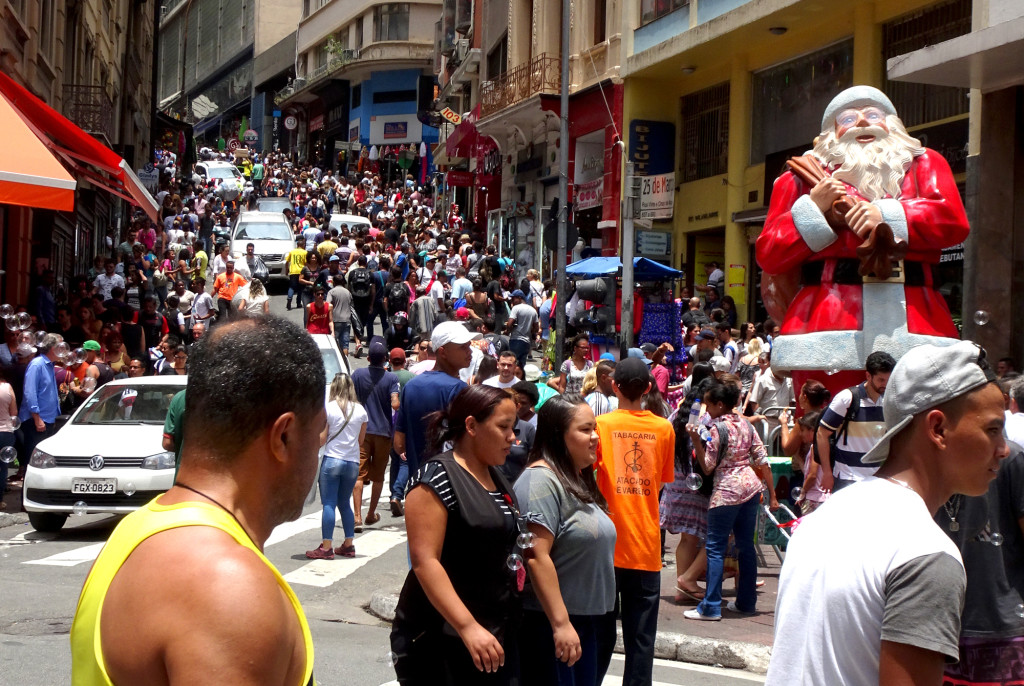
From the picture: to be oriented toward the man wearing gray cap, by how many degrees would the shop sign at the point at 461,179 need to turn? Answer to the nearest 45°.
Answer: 0° — it already faces them

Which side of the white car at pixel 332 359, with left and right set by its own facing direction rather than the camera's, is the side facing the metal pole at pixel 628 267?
left

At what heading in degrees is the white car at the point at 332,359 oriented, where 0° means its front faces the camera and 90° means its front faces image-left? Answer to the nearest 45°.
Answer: approximately 0°

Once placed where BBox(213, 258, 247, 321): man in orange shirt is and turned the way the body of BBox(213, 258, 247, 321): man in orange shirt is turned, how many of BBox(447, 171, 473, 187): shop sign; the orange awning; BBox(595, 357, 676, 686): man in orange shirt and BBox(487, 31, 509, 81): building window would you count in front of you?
2

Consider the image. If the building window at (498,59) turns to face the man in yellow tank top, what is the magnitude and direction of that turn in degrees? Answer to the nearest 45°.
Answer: approximately 45° to its left

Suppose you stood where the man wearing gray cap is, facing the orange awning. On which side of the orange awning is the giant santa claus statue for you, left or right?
right

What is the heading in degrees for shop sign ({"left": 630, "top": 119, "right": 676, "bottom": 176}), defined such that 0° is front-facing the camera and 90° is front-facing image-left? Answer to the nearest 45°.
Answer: approximately 0°

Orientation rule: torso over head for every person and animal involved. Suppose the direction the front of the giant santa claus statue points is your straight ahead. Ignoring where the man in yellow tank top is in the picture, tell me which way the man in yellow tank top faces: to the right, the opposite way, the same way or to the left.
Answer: the opposite way

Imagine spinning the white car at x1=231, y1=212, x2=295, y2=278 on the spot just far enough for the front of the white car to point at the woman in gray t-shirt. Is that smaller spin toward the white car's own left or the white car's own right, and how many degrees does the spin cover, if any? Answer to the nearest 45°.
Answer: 0° — it already faces them

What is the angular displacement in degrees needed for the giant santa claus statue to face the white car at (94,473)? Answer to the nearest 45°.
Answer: approximately 90° to its right

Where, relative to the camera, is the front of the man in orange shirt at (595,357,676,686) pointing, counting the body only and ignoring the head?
away from the camera
